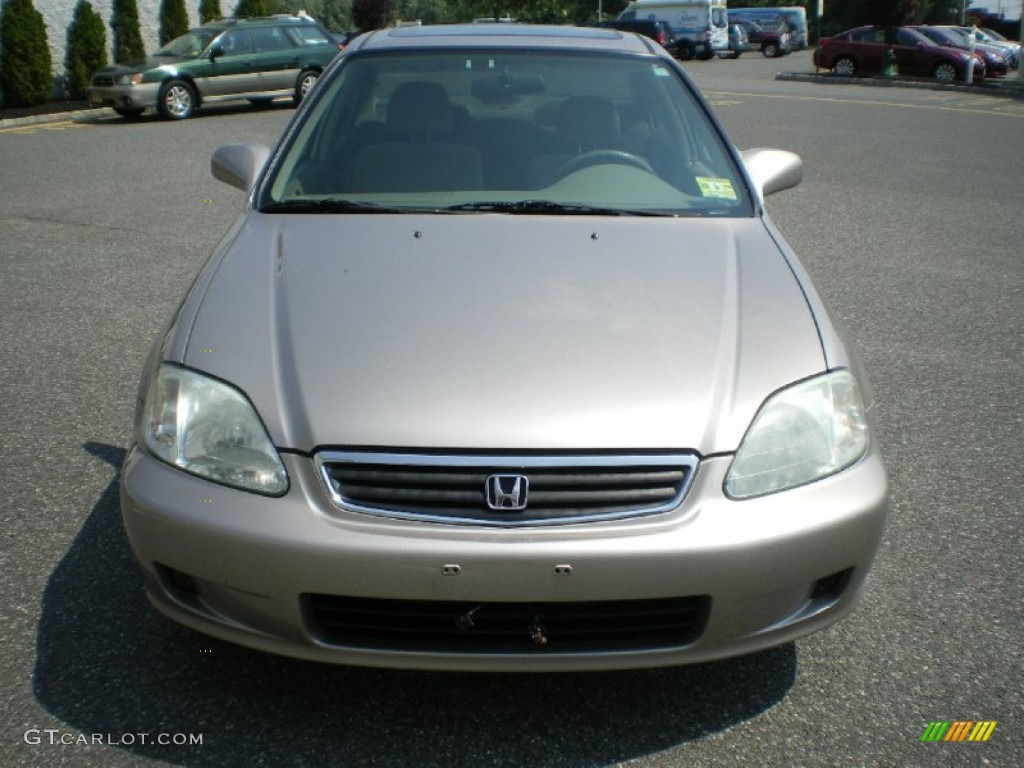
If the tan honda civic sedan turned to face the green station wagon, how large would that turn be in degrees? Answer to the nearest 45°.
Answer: approximately 180°

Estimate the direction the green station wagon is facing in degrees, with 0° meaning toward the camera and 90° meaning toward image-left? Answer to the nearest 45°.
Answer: approximately 45°

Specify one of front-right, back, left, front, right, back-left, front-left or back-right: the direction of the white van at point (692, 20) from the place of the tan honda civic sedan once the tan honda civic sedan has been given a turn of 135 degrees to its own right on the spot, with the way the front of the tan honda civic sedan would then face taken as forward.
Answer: front-right

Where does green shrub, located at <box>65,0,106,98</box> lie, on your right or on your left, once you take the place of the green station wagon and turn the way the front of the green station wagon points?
on your right

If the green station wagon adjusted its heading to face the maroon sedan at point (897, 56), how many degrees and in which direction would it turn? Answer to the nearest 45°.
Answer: approximately 180°

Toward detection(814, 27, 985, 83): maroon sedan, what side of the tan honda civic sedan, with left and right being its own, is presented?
back

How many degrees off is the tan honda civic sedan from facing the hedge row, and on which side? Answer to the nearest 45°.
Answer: approximately 180°

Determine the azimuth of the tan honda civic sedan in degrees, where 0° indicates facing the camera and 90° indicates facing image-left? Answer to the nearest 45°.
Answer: approximately 0°

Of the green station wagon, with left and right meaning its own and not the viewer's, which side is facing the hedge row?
right

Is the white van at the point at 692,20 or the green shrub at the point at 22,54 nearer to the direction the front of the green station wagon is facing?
the green shrub

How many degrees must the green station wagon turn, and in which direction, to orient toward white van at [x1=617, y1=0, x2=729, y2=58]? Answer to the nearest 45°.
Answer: approximately 180°

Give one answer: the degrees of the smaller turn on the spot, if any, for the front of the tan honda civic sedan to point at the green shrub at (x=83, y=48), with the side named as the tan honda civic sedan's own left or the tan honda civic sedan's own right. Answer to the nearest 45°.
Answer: approximately 180°
